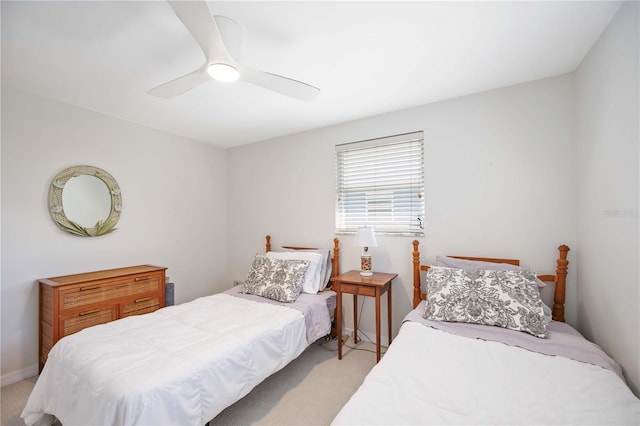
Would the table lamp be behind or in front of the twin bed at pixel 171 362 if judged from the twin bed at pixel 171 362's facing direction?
behind

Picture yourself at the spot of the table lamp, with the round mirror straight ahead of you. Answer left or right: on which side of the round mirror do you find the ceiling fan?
left

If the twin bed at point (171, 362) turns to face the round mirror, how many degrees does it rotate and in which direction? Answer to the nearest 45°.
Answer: approximately 90° to its right

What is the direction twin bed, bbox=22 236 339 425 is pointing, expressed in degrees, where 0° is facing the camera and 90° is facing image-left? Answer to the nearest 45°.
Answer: approximately 45°
